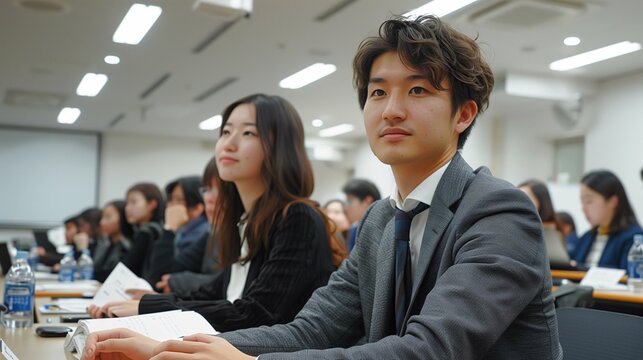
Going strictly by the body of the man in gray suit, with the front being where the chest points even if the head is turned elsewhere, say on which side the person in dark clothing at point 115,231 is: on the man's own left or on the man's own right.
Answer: on the man's own right

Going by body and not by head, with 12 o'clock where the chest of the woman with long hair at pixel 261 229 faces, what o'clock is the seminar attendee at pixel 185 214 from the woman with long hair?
The seminar attendee is roughly at 4 o'clock from the woman with long hair.

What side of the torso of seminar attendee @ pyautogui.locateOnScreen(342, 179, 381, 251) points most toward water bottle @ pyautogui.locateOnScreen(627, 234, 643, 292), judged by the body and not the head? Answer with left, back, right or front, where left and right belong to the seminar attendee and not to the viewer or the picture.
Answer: left

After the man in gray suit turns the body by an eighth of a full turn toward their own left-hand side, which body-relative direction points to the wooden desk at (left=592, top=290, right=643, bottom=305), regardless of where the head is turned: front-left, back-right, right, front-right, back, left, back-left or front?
back-left

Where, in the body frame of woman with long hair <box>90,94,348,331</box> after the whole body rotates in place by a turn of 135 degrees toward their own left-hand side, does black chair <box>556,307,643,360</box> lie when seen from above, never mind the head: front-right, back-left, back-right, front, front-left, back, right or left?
front-right

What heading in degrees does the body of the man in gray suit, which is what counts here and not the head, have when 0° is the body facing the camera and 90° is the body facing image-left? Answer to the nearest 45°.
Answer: approximately 45°

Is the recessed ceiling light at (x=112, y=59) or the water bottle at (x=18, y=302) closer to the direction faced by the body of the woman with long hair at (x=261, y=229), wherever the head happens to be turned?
the water bottle

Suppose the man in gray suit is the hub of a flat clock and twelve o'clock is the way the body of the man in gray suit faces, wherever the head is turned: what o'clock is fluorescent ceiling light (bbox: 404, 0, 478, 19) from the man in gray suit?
The fluorescent ceiling light is roughly at 5 o'clock from the man in gray suit.

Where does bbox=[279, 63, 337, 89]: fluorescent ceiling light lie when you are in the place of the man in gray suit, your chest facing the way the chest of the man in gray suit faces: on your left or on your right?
on your right
